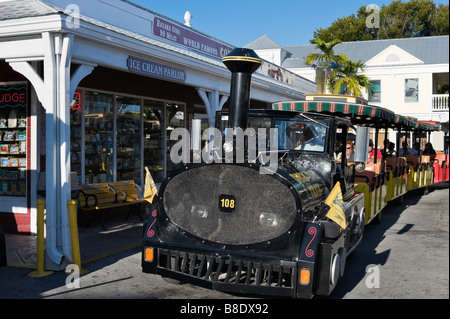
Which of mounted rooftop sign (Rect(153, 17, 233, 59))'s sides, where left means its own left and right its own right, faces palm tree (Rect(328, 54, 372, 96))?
left

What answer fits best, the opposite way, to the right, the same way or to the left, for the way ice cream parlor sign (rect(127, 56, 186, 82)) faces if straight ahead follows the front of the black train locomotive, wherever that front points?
to the left

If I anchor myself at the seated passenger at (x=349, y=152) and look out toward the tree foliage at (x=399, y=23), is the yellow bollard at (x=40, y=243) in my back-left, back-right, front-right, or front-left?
back-left

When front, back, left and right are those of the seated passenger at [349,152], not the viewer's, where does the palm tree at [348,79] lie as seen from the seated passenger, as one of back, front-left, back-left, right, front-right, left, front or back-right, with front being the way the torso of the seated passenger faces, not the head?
back-right

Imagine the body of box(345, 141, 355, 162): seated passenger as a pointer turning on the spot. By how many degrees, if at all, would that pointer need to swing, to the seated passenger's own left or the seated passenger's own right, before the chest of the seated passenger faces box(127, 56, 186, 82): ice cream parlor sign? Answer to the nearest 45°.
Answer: approximately 45° to the seated passenger's own right

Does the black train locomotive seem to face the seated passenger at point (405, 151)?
no

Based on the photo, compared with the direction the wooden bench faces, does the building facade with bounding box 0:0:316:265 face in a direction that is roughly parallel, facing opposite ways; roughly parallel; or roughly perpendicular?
roughly parallel

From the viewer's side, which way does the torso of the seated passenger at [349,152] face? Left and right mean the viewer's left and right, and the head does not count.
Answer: facing the viewer and to the left of the viewer

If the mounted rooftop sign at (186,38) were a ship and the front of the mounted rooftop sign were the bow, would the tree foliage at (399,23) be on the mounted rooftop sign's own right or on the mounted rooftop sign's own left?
on the mounted rooftop sign's own left

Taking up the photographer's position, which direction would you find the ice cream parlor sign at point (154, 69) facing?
facing the viewer and to the right of the viewer

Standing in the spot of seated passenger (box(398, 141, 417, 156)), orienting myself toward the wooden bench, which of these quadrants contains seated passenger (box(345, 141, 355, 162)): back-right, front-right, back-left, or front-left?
front-left

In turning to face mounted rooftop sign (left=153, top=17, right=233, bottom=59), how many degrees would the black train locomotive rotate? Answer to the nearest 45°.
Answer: approximately 135° to its right

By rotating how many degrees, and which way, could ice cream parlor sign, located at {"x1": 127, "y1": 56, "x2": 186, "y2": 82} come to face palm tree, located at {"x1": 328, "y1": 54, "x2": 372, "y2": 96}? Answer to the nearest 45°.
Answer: approximately 90° to its left

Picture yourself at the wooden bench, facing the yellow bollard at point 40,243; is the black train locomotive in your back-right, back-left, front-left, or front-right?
front-left

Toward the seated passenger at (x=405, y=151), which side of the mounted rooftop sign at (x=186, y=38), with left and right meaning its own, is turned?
left

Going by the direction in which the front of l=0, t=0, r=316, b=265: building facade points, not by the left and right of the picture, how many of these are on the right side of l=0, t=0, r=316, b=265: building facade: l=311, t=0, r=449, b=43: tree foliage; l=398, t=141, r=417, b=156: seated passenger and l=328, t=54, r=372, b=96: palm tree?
0

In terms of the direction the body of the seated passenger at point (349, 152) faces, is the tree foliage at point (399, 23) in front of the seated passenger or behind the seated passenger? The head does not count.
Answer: behind
